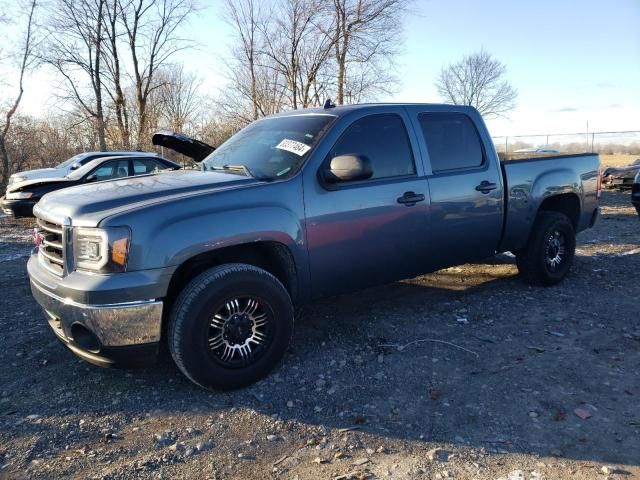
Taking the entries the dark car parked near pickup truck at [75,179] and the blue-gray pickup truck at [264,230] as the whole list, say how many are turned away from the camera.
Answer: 0

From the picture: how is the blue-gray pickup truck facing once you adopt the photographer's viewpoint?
facing the viewer and to the left of the viewer

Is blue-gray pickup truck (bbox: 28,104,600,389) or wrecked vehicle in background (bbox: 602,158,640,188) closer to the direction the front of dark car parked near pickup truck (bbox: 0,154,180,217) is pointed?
the blue-gray pickup truck
